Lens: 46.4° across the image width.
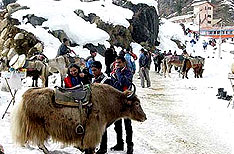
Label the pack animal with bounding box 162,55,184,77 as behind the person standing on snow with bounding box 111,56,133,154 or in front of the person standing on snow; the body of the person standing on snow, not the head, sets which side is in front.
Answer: behind

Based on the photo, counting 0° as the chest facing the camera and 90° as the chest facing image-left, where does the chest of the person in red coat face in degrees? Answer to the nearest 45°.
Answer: approximately 315°

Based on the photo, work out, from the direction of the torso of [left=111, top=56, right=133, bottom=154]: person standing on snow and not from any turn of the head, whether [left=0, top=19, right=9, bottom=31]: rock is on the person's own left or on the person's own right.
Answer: on the person's own right

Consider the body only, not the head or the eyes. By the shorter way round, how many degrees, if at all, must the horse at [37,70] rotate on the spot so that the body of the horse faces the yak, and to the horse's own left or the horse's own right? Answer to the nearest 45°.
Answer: approximately 90° to the horse's own left

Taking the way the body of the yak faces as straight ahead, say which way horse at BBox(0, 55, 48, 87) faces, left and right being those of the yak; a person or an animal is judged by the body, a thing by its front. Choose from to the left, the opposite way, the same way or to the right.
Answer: the opposite way

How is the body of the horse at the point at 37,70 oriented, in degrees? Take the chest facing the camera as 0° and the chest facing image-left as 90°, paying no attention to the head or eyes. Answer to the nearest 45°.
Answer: approximately 90°

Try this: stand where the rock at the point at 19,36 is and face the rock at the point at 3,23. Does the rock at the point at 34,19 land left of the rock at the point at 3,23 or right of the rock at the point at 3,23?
right

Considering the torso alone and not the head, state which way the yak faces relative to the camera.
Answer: to the viewer's right

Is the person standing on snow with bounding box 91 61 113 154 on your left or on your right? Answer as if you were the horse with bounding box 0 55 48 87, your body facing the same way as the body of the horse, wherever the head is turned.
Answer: on your left
